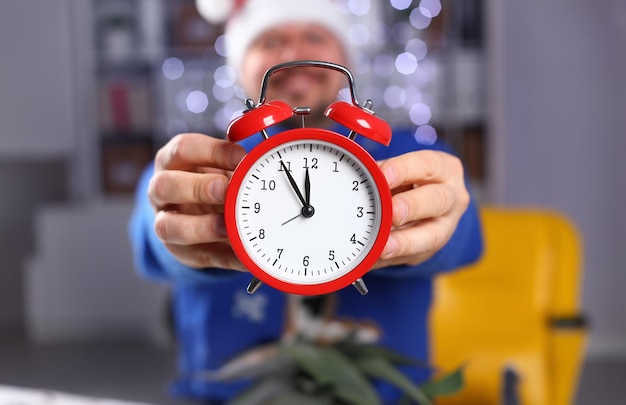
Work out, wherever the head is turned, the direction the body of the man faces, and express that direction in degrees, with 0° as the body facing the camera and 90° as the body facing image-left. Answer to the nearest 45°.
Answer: approximately 0°
